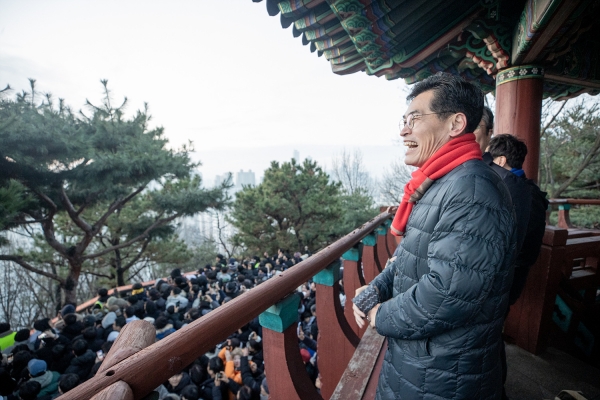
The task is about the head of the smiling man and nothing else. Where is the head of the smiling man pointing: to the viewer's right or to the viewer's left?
to the viewer's left

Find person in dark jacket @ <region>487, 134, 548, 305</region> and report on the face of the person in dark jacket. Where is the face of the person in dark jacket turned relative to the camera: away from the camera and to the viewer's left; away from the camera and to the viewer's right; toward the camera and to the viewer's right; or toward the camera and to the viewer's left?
away from the camera and to the viewer's left

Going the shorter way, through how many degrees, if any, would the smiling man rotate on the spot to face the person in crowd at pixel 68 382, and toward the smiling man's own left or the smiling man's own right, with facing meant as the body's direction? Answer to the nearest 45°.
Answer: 0° — they already face them

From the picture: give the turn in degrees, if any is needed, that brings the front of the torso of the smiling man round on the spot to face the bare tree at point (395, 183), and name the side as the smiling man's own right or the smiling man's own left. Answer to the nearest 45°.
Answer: approximately 90° to the smiling man's own right

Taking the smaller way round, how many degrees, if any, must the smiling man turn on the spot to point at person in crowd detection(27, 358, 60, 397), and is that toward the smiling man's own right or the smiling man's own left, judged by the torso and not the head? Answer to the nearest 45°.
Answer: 0° — they already face them

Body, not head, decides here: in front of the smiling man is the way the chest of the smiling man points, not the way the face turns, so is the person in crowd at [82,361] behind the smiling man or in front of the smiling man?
in front

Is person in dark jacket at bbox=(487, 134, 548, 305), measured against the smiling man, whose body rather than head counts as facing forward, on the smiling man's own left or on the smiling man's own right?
on the smiling man's own right

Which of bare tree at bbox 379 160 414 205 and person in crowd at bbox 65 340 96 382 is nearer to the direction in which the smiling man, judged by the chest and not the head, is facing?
the person in crowd

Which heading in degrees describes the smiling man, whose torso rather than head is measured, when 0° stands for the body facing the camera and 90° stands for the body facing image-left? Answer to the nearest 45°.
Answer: approximately 90°
